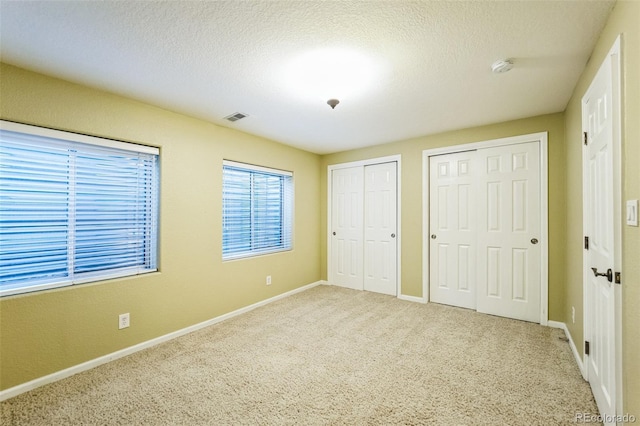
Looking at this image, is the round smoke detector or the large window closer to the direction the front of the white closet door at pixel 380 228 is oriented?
the large window

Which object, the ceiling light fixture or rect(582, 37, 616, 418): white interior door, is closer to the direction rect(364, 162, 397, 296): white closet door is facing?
the ceiling light fixture

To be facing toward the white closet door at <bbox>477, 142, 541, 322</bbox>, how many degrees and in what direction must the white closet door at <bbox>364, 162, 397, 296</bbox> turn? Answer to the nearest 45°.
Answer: approximately 90° to its left

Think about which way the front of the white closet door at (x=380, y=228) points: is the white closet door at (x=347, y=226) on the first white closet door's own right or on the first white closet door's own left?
on the first white closet door's own right

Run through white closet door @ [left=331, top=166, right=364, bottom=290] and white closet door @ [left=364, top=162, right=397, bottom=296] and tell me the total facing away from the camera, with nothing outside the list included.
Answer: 0

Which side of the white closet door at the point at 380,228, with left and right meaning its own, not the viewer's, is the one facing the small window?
front

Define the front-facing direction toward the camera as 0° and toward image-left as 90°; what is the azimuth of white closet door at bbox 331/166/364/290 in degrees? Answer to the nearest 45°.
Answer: approximately 45°

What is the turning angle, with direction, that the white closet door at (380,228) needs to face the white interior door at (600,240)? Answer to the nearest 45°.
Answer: approximately 90° to its left

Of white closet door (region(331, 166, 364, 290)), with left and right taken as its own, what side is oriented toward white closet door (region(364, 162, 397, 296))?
left

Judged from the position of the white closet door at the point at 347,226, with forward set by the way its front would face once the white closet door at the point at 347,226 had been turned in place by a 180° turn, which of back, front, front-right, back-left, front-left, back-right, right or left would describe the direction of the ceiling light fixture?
back-right

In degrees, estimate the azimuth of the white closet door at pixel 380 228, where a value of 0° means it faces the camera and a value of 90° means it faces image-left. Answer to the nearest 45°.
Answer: approximately 45°

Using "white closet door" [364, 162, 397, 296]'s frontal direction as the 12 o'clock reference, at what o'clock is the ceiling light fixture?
The ceiling light fixture is roughly at 11 o'clock from the white closet door.

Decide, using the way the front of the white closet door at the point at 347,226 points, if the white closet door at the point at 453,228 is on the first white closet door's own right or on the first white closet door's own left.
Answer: on the first white closet door's own left

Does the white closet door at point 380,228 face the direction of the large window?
yes

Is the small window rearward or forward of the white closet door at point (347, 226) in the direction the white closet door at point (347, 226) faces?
forward
